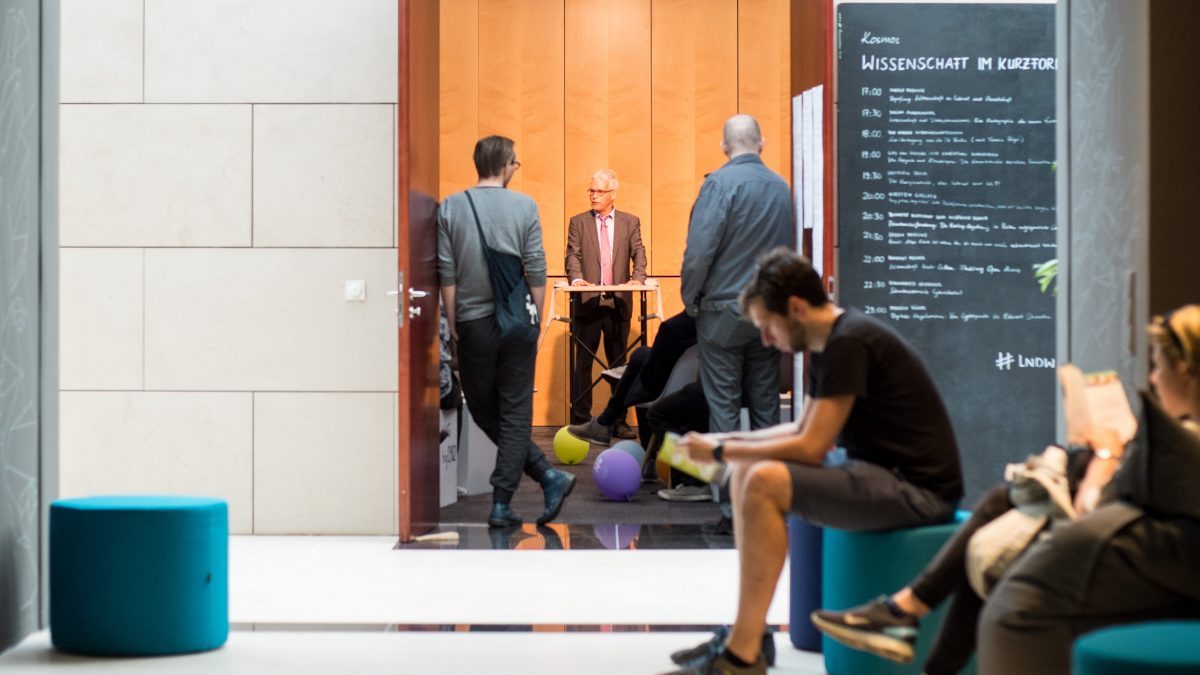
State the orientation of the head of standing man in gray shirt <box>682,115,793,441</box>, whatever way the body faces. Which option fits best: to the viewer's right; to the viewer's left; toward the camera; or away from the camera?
away from the camera

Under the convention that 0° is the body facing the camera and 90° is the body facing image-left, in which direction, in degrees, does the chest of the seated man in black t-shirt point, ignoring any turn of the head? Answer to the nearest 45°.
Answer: approximately 90°

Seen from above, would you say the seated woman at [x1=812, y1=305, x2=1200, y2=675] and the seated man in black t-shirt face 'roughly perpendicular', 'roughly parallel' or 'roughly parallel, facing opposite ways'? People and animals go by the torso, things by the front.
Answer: roughly parallel

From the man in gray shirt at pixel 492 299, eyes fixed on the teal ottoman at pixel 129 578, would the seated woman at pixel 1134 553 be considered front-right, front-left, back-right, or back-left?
front-left

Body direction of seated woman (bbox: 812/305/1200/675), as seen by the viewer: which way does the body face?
to the viewer's left

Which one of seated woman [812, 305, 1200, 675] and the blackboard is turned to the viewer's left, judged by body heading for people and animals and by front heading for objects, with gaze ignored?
the seated woman

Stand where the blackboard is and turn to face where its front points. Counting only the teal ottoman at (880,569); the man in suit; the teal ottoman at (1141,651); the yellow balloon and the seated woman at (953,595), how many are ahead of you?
3

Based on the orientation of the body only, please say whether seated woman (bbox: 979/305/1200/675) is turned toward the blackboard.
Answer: no

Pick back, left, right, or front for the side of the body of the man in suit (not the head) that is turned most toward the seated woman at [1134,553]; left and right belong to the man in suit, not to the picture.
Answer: front

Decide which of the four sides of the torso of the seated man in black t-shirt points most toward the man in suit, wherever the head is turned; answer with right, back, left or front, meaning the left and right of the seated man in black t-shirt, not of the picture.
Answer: right

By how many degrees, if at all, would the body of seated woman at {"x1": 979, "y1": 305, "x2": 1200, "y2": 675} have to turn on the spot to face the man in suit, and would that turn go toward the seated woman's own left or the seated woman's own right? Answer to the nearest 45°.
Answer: approximately 45° to the seated woman's own right

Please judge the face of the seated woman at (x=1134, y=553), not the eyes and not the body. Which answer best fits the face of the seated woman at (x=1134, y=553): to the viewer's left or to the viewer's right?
to the viewer's left

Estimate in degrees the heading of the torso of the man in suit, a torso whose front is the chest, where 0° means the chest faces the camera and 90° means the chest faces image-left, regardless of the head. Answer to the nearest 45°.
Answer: approximately 0°

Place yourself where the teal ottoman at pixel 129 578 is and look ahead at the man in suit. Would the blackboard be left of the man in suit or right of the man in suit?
right
